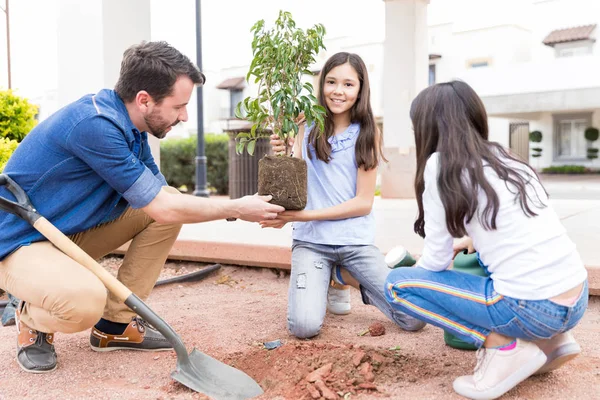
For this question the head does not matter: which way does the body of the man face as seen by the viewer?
to the viewer's right

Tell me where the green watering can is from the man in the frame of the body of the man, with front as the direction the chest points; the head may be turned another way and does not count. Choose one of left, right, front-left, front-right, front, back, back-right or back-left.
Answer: front

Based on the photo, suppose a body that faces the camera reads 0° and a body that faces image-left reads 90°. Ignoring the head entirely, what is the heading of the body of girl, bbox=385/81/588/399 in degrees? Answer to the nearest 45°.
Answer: approximately 135°

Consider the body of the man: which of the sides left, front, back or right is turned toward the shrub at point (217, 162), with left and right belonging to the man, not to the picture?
left

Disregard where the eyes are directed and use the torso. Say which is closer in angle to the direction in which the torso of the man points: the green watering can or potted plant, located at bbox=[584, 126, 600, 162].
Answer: the green watering can

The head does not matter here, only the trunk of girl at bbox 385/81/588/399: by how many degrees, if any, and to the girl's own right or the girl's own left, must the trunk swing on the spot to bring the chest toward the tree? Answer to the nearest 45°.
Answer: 0° — they already face it

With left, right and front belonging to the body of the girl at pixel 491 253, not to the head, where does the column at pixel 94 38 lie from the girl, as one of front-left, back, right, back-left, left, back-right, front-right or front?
front

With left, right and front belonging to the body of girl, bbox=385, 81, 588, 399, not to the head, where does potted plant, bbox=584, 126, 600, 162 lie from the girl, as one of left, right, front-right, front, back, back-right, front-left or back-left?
front-right

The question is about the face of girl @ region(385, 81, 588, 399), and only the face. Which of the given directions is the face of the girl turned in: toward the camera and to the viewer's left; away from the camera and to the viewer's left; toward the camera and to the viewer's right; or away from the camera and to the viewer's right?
away from the camera and to the viewer's left
